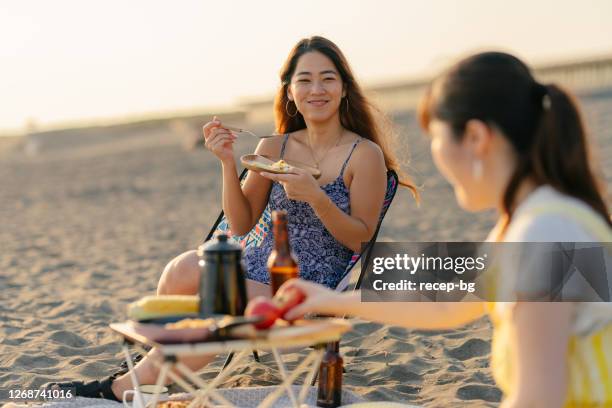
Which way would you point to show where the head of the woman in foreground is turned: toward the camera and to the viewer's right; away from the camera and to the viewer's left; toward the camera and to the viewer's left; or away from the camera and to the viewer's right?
away from the camera and to the viewer's left

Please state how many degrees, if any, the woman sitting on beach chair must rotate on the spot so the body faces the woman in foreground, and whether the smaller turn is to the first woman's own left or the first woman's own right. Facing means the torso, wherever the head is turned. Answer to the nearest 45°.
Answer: approximately 45° to the first woman's own left

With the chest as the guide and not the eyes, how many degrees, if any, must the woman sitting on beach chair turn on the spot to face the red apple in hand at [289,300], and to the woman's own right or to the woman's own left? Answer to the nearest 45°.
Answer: approximately 45° to the woman's own left

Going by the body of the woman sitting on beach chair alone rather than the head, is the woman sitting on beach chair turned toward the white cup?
yes

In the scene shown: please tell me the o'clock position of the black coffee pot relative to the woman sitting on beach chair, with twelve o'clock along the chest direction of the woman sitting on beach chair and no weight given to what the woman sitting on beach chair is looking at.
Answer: The black coffee pot is roughly at 11 o'clock from the woman sitting on beach chair.

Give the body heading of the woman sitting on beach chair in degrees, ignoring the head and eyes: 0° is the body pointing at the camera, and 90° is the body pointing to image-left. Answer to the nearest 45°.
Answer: approximately 45°

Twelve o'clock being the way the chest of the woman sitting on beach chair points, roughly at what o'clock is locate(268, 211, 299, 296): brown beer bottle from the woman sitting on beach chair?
The brown beer bottle is roughly at 11 o'clock from the woman sitting on beach chair.

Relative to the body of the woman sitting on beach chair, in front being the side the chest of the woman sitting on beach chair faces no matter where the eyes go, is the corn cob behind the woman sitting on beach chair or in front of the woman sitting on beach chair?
in front
